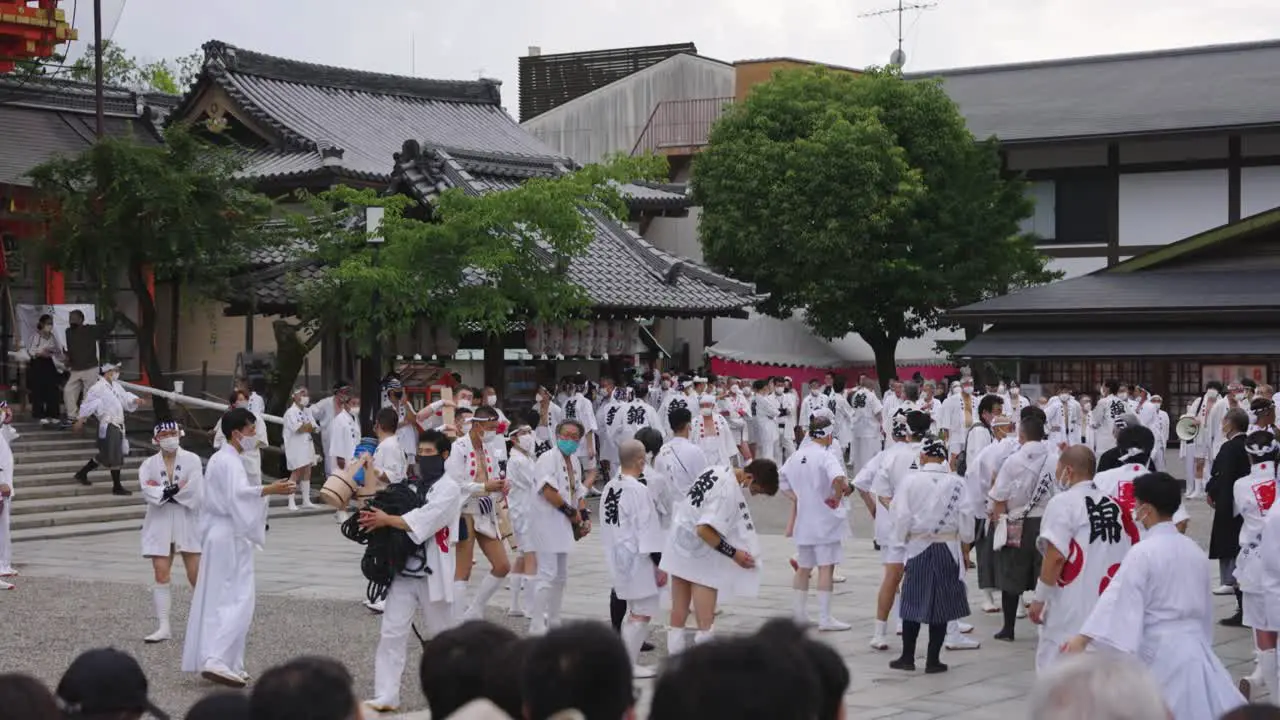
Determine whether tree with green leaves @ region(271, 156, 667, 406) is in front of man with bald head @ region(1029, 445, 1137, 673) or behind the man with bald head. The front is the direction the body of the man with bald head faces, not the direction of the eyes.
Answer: in front

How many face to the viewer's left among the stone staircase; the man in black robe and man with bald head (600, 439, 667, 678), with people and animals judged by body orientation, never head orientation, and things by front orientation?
1

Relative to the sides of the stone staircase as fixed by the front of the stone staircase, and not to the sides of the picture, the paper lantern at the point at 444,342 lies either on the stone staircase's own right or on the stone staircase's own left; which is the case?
on the stone staircase's own left

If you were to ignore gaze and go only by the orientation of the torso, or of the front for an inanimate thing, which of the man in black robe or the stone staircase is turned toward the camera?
the stone staircase

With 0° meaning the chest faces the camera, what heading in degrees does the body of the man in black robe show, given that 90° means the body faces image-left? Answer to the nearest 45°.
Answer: approximately 90°

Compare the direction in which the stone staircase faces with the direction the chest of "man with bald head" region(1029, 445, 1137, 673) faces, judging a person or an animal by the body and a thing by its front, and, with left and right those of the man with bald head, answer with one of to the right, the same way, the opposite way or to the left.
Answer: the opposite way

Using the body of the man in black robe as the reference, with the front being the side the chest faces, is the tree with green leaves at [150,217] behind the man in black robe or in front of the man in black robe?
in front

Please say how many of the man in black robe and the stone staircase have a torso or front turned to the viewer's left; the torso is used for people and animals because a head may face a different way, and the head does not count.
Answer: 1

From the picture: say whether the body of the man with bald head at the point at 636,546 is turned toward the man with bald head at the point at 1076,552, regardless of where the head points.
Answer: no

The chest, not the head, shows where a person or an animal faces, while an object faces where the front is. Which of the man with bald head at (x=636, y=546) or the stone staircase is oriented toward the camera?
the stone staircase

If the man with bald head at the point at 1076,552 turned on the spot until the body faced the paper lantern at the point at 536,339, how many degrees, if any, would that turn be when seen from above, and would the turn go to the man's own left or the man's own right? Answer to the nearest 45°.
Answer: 0° — they already face it

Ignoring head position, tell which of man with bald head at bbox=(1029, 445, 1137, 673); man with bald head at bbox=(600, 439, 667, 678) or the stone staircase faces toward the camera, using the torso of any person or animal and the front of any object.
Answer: the stone staircase

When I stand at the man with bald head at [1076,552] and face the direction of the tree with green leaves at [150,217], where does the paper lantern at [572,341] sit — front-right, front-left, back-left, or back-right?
front-right

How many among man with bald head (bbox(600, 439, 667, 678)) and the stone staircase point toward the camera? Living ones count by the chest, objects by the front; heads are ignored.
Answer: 1
